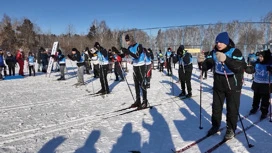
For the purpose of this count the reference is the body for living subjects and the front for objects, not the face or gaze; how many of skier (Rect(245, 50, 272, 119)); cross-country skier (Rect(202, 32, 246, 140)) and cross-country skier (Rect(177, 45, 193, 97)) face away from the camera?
0

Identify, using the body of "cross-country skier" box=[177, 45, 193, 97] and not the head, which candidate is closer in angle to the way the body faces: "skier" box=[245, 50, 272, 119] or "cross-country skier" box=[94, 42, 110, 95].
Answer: the cross-country skier

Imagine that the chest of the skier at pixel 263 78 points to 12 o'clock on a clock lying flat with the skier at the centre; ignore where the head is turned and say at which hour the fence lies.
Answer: The fence is roughly at 4 o'clock from the skier.

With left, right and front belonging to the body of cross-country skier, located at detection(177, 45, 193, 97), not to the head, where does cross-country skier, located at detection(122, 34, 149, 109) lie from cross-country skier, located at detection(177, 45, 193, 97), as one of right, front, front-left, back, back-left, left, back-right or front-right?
front

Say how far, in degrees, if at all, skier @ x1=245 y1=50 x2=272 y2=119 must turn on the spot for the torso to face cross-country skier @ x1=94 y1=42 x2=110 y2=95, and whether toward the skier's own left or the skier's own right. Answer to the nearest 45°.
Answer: approximately 45° to the skier's own right

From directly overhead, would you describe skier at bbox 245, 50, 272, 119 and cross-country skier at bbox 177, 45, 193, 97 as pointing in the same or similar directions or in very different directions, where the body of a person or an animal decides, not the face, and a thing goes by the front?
same or similar directions

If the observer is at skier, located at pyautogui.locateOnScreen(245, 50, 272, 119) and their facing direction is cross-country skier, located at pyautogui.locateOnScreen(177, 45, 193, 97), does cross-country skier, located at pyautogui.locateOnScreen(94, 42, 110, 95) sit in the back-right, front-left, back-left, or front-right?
front-left

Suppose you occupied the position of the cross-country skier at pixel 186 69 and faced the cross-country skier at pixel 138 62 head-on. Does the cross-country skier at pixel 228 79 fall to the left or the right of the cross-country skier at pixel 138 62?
left

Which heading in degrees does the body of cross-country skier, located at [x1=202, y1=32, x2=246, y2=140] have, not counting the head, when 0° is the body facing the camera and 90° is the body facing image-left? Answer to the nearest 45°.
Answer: approximately 45°

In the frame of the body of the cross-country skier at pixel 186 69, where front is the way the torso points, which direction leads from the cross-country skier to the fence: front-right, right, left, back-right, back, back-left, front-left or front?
back-right

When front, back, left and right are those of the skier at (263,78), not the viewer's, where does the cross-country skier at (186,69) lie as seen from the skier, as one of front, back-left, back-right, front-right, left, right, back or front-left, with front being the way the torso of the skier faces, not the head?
right

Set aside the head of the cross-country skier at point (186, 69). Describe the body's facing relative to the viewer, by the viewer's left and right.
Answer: facing the viewer and to the left of the viewer

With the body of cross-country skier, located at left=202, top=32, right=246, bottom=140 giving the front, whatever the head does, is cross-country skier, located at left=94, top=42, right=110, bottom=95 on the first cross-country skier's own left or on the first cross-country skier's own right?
on the first cross-country skier's own right

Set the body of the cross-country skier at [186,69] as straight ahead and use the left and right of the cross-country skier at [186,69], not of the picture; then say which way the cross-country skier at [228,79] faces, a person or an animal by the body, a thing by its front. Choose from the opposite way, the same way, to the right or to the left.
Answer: the same way
